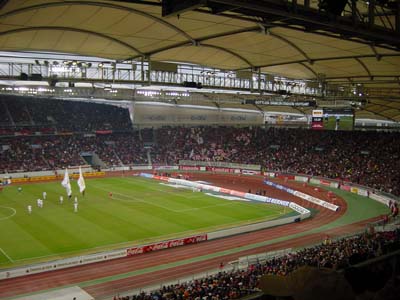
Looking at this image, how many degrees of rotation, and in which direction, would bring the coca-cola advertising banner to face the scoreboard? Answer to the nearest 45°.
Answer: approximately 90° to its left

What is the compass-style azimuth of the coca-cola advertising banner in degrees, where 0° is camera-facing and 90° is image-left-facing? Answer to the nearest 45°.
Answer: approximately 315°
